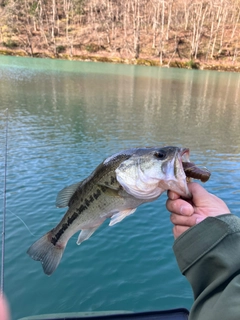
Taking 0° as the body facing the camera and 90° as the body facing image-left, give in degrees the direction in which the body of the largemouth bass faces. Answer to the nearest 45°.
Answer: approximately 270°
